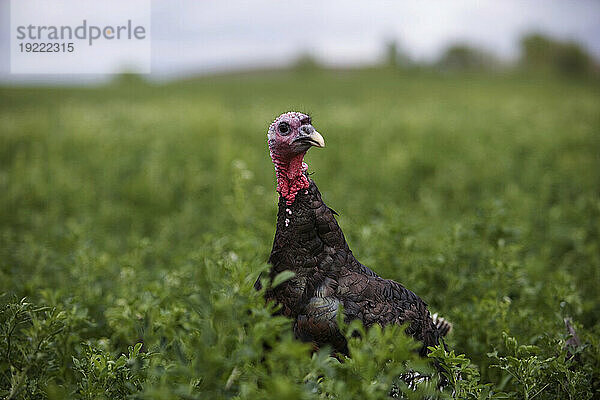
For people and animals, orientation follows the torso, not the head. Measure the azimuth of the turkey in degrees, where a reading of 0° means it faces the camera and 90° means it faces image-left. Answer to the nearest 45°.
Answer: approximately 45°
